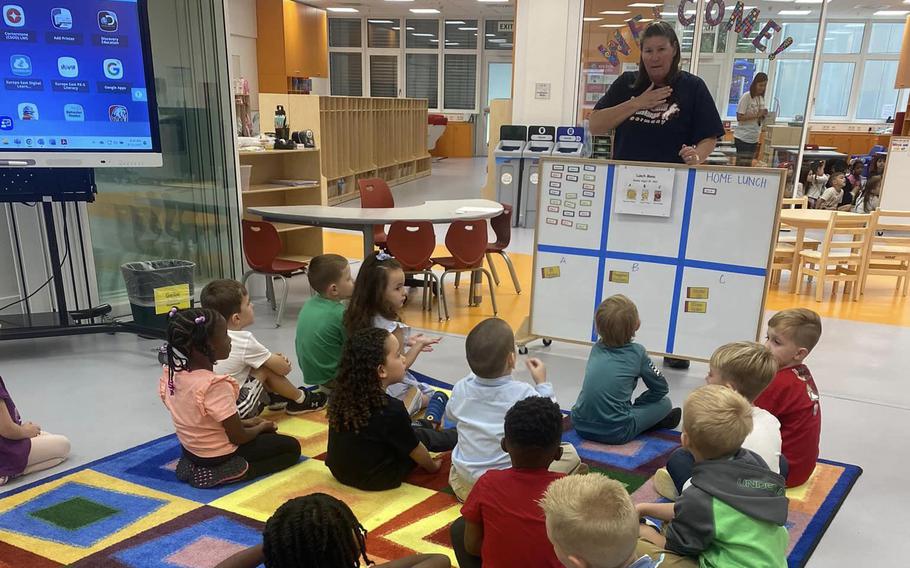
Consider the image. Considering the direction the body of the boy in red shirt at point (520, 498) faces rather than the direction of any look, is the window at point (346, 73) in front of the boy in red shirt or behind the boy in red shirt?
in front

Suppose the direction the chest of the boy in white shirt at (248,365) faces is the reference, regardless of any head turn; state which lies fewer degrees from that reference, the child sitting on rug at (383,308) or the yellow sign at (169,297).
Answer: the child sitting on rug

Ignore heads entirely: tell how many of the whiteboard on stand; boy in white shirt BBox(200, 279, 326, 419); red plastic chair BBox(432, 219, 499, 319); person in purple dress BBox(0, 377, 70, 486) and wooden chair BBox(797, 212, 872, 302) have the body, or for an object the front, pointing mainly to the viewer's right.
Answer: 2

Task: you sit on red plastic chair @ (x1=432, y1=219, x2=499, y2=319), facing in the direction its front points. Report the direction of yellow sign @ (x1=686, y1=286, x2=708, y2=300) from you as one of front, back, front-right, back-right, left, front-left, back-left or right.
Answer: back

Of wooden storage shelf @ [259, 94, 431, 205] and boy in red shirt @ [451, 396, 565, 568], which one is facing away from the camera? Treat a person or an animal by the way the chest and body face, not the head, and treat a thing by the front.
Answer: the boy in red shirt

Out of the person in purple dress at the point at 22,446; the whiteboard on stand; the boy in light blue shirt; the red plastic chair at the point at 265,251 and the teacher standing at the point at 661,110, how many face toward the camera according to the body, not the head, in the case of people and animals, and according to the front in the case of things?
2

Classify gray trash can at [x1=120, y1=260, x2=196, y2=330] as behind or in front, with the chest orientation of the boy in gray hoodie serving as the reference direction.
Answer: in front

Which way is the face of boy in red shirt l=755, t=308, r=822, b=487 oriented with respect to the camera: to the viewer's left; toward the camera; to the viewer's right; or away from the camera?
to the viewer's left

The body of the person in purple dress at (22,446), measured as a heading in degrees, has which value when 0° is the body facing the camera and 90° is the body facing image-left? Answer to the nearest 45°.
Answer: approximately 270°

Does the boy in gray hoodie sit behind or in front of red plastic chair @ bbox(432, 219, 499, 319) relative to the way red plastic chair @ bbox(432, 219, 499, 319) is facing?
behind

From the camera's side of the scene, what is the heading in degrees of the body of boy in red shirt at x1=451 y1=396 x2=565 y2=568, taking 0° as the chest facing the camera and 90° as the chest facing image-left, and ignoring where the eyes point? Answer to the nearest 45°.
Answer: approximately 180°

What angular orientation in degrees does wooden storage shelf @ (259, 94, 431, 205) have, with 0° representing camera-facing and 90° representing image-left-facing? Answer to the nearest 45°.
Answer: approximately 315°

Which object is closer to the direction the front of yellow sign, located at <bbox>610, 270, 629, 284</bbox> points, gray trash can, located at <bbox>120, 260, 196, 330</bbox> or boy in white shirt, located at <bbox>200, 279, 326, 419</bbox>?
the boy in white shirt

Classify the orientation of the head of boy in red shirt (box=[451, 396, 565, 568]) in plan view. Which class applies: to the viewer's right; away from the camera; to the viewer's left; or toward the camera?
away from the camera

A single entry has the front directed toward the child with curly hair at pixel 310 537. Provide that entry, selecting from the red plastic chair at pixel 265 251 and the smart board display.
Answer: the smart board display

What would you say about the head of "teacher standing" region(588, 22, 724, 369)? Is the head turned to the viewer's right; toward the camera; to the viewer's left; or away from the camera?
toward the camera

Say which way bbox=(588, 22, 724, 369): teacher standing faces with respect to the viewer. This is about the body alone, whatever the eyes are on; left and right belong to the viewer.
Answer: facing the viewer

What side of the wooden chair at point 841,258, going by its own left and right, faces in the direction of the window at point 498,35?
front

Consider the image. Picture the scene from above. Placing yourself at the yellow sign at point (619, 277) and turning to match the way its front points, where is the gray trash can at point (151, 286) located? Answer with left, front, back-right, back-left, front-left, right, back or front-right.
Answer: right
